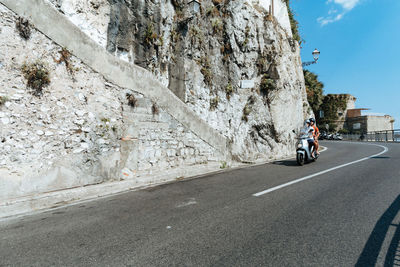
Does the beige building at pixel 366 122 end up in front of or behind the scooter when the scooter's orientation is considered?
behind

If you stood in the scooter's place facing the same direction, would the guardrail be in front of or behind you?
behind
